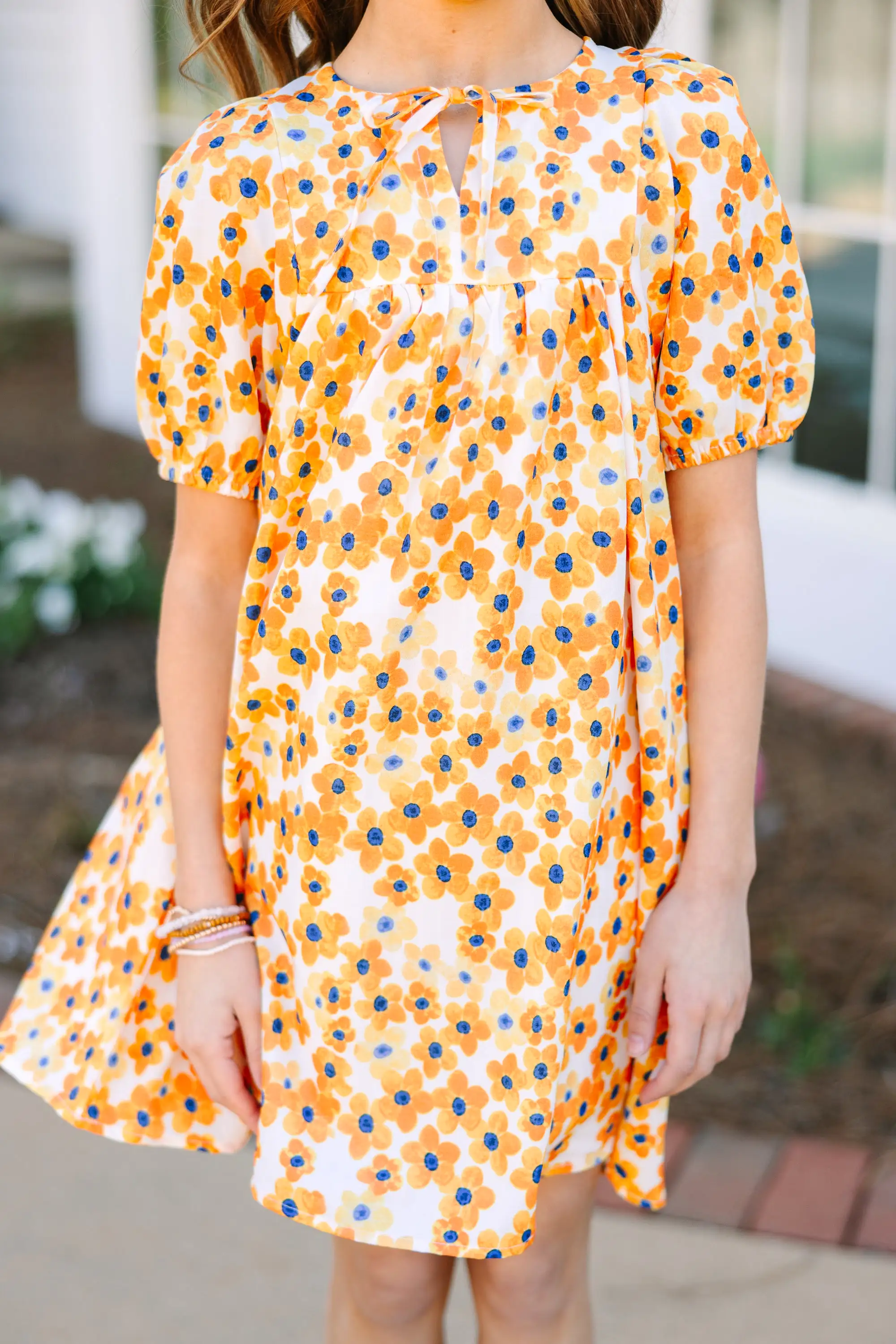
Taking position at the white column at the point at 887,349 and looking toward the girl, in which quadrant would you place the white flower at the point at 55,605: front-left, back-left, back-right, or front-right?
front-right

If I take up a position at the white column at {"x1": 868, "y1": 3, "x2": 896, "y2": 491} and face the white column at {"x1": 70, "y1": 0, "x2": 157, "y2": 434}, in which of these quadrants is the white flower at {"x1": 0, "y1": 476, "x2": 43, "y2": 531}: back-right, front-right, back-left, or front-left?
front-left

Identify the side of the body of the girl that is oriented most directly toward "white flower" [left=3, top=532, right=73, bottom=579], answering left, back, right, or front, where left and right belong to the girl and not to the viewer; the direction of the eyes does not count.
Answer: back

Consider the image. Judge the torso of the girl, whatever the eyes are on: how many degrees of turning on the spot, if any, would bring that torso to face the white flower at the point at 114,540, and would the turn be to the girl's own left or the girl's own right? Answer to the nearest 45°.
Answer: approximately 180°

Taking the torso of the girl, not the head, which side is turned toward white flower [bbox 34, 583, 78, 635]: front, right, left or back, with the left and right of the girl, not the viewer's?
back

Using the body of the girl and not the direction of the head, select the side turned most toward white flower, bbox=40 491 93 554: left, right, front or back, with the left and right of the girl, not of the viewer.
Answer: back

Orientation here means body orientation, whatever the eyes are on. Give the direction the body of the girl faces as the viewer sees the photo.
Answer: toward the camera

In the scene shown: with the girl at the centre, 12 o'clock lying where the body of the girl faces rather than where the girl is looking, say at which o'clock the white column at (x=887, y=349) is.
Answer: The white column is roughly at 7 o'clock from the girl.

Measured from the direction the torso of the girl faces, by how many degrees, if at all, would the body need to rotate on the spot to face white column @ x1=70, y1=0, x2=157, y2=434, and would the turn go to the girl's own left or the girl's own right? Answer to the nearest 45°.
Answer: approximately 180°

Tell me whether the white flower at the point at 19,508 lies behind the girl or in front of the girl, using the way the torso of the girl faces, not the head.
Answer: behind
